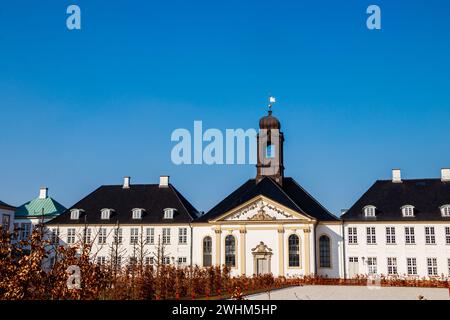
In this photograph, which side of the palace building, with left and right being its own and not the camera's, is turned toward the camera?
front
